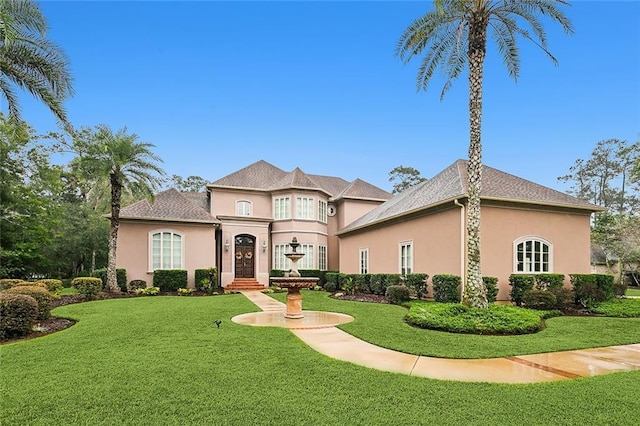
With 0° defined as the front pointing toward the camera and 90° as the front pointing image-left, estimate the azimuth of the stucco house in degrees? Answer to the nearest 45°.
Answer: approximately 0°

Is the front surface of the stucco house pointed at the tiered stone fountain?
yes

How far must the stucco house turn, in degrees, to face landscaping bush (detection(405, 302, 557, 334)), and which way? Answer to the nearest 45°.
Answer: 0° — it already faces it
